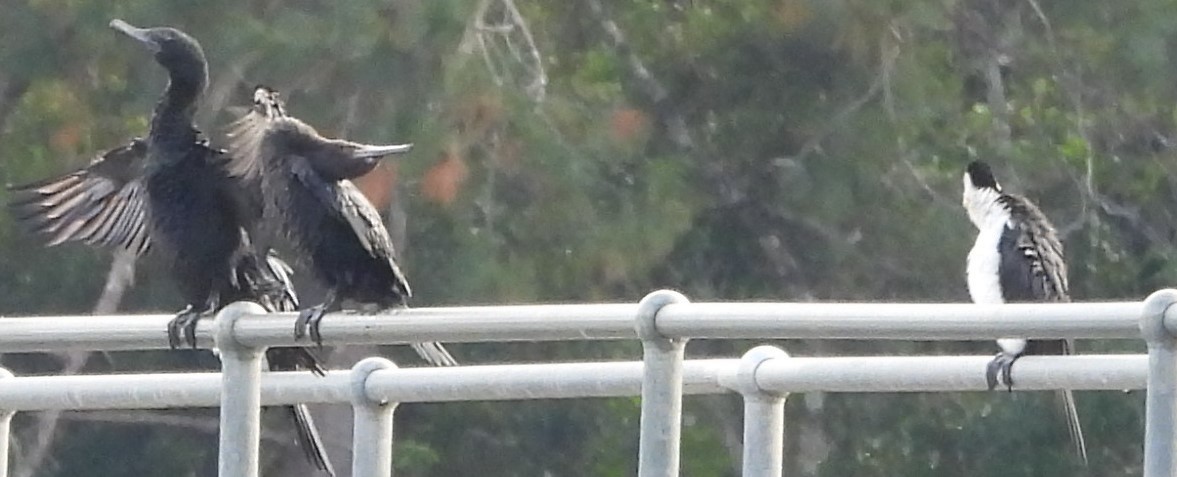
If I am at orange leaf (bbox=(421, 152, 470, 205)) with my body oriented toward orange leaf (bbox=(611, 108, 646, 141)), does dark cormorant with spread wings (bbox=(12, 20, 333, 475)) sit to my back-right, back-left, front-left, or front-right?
back-right

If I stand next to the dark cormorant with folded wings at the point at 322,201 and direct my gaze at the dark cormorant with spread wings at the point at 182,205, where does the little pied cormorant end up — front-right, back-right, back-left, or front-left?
back-right

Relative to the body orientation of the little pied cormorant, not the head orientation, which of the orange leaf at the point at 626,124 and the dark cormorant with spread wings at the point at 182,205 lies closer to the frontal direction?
the dark cormorant with spread wings

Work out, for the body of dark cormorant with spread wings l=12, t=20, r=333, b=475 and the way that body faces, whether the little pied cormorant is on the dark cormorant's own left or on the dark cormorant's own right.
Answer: on the dark cormorant's own left

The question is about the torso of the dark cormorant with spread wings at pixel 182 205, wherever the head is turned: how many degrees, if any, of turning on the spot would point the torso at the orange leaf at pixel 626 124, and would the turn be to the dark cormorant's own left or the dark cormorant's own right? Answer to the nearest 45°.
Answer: approximately 180°

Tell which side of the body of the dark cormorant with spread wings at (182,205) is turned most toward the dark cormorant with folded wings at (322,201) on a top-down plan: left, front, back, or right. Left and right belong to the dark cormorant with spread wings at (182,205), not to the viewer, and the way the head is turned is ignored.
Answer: left

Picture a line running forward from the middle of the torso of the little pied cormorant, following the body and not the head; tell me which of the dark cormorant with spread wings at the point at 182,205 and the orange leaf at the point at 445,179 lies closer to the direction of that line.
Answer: the dark cormorant with spread wings

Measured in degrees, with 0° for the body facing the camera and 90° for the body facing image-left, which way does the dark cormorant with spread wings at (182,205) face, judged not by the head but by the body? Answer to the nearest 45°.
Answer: approximately 45°
